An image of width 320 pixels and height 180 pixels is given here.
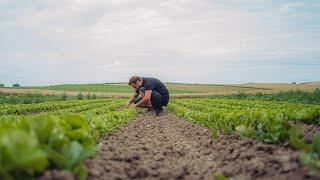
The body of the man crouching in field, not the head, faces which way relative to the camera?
to the viewer's left

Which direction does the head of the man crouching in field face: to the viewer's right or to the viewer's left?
to the viewer's left
